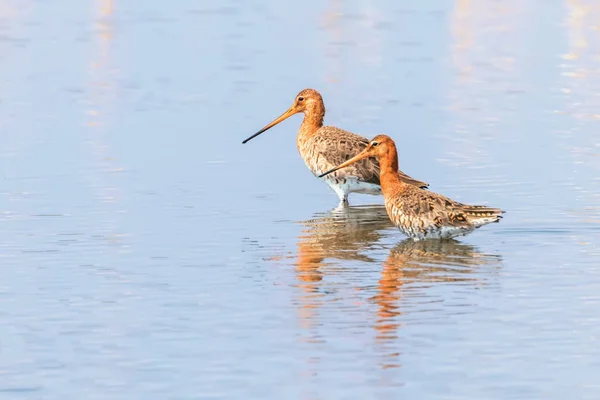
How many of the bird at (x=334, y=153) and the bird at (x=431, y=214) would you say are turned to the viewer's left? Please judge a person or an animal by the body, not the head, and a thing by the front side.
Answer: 2

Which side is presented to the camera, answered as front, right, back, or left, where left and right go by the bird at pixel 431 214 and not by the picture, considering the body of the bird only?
left

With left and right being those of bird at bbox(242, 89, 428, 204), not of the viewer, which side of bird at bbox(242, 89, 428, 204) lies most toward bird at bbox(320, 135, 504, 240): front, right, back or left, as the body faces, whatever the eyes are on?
left

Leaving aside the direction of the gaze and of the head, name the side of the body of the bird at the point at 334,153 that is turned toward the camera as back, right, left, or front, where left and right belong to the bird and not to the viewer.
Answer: left

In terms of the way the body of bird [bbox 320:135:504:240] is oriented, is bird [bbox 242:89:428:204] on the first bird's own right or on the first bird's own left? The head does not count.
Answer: on the first bird's own right
